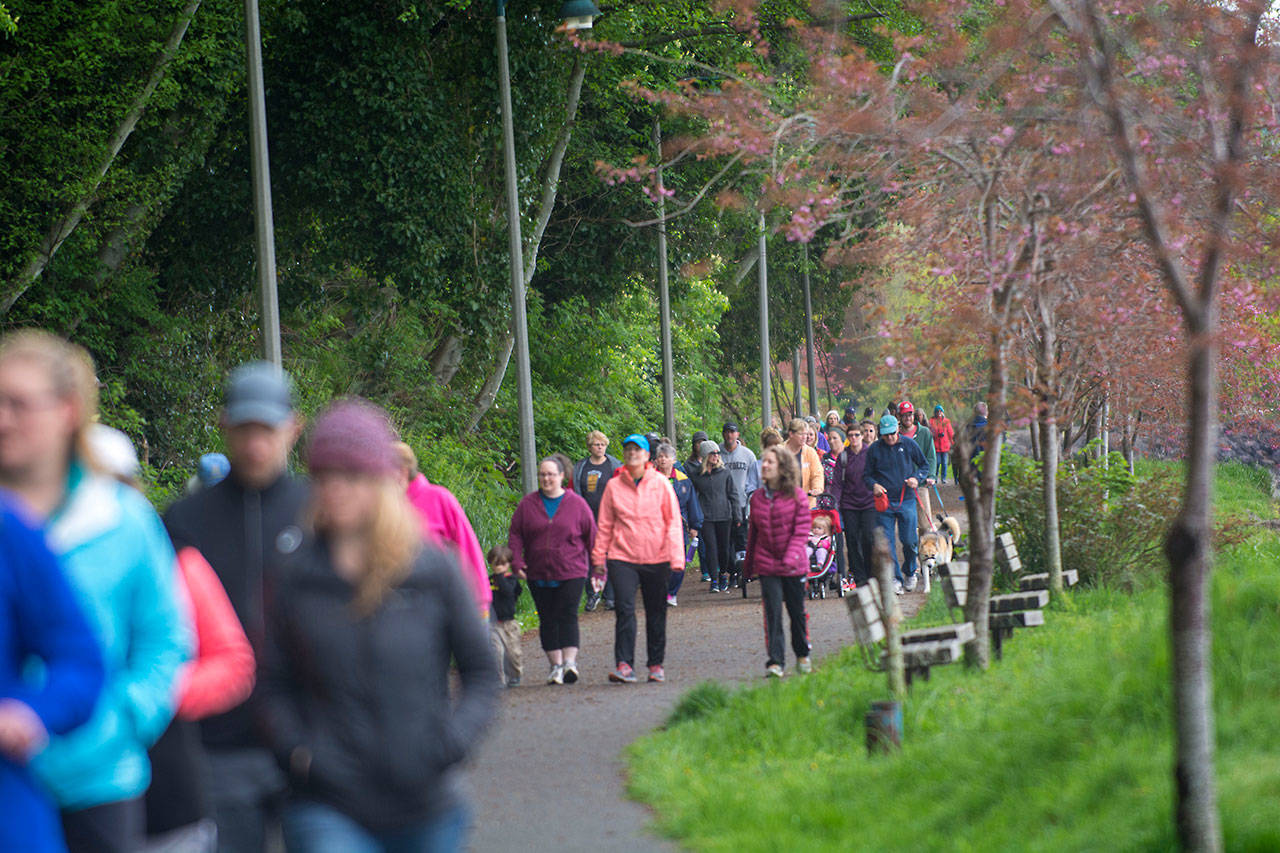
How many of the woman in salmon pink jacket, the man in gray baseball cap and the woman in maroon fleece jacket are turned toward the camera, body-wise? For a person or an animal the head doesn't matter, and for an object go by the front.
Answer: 3

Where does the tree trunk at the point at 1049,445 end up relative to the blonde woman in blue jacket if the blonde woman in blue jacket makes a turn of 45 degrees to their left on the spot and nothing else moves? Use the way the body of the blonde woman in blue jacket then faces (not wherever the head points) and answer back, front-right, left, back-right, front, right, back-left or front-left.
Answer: back-left

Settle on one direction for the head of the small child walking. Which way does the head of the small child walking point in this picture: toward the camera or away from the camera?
toward the camera

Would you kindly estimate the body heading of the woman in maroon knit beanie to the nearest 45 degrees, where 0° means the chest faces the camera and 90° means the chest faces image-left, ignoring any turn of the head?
approximately 0°

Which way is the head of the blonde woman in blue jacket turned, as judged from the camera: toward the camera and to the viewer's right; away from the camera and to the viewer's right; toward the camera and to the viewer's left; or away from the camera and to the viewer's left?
toward the camera and to the viewer's left

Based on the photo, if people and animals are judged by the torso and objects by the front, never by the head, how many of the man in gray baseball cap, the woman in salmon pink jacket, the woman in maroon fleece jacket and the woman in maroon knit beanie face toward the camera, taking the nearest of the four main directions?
4

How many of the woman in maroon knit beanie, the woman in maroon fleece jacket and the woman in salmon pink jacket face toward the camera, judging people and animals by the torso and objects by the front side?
3

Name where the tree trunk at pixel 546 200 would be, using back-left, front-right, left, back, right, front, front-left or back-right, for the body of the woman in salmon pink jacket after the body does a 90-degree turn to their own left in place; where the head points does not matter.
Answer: left

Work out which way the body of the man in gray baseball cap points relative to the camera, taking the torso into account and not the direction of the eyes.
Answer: toward the camera

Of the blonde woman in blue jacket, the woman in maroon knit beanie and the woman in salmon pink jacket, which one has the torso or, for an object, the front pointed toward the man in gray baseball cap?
the woman in salmon pink jacket

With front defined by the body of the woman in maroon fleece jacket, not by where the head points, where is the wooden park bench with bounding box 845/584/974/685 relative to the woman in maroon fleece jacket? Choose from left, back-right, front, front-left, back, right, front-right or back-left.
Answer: front-left

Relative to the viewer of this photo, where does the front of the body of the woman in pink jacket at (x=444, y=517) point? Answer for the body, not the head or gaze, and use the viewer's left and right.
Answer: facing the viewer and to the left of the viewer

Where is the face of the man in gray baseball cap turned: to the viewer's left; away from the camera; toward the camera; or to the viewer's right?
toward the camera

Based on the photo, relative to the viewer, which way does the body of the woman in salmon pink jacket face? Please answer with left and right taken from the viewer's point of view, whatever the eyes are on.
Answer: facing the viewer

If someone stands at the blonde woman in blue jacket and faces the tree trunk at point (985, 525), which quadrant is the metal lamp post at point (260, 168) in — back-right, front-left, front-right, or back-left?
front-left
